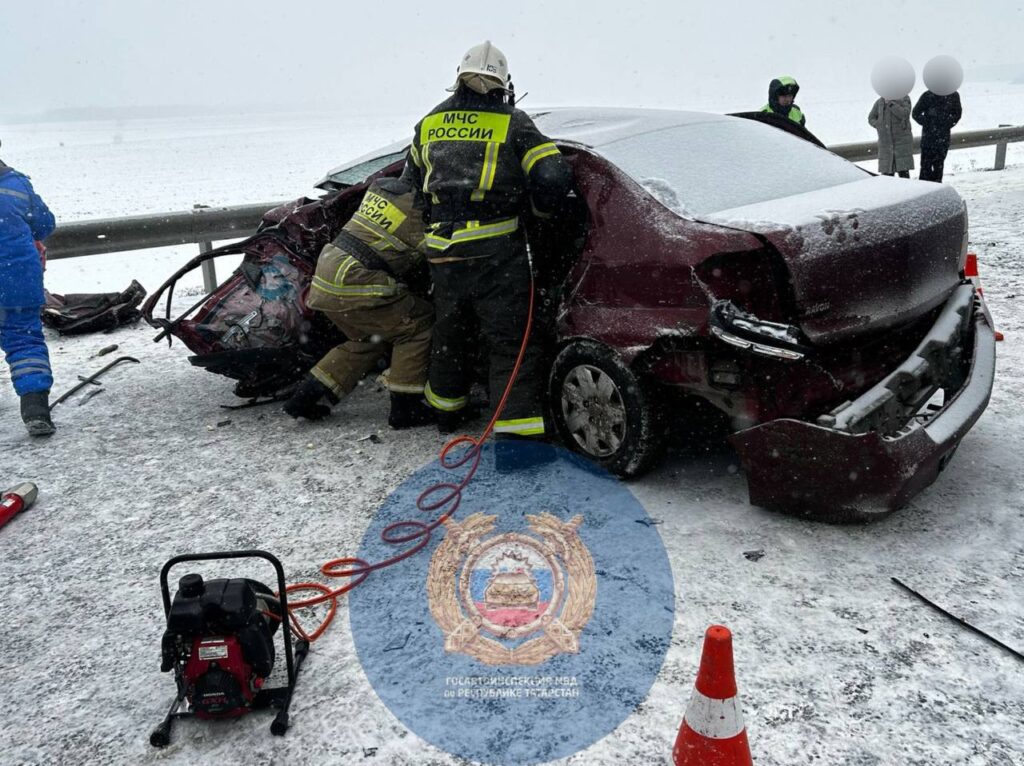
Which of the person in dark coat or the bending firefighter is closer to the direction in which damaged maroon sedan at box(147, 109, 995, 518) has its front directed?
the bending firefighter

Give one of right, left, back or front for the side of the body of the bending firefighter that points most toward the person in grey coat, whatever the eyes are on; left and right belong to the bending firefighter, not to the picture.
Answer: front

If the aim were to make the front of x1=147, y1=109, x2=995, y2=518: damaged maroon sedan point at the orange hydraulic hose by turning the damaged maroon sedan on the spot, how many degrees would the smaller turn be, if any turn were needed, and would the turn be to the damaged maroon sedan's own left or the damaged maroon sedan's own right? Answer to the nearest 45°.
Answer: approximately 45° to the damaged maroon sedan's own left

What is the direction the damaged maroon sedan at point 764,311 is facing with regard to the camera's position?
facing away from the viewer and to the left of the viewer

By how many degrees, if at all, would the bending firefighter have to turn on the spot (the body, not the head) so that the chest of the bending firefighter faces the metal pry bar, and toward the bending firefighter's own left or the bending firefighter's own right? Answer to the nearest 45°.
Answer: approximately 90° to the bending firefighter's own left

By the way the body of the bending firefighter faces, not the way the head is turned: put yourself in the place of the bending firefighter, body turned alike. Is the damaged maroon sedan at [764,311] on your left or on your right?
on your right

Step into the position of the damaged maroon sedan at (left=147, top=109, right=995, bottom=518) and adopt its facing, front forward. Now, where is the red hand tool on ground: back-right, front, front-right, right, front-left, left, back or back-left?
front-left

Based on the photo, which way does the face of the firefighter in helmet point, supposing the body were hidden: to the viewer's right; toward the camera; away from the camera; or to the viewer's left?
away from the camera

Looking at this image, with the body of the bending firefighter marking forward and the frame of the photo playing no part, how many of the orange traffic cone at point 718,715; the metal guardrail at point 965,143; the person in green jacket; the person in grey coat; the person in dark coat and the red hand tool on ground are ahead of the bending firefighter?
4

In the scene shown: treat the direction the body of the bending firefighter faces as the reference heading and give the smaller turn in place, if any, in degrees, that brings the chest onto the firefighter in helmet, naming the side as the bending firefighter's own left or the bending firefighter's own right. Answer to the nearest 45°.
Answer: approximately 90° to the bending firefighter's own right

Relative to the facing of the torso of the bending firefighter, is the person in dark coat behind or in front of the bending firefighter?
in front

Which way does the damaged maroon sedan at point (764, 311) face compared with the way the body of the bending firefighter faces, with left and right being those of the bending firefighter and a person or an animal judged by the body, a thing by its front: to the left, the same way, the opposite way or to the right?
to the left

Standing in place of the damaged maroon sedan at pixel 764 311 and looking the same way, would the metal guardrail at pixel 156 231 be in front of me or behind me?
in front

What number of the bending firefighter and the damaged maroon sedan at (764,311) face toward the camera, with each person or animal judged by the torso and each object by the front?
0
